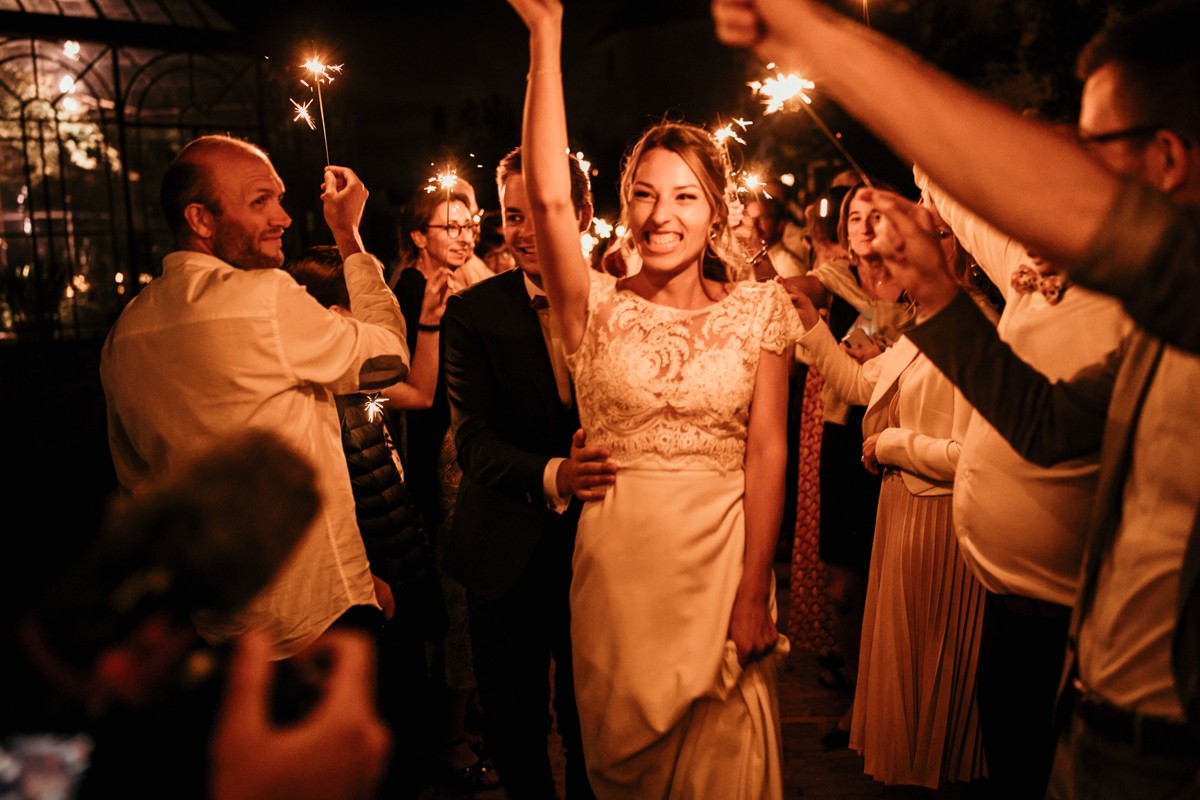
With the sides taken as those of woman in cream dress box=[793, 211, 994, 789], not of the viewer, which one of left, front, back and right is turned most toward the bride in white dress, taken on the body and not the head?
front

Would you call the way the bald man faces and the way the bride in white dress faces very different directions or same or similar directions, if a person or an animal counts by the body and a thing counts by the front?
very different directions

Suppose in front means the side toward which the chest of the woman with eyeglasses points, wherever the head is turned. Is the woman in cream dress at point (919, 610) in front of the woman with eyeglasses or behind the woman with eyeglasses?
in front

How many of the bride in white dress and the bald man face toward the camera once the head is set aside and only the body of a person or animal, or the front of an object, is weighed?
1

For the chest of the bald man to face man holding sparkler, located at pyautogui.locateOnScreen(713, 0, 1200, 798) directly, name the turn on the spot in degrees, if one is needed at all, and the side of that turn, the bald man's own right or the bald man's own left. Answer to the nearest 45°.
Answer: approximately 90° to the bald man's own right

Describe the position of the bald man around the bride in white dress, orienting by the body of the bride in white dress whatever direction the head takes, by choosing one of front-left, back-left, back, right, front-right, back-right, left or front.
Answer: right

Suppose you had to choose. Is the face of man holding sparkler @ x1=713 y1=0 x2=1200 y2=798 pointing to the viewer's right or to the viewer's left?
to the viewer's left

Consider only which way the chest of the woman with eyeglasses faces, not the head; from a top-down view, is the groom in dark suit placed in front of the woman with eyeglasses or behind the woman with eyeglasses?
in front

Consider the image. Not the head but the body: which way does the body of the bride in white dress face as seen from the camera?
toward the camera

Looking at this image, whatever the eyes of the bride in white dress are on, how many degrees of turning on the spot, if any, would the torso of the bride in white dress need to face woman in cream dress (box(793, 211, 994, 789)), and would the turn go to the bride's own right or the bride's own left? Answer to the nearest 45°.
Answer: approximately 135° to the bride's own left

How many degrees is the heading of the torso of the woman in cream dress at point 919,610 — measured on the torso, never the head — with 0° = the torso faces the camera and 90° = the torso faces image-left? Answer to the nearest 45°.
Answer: approximately 45°

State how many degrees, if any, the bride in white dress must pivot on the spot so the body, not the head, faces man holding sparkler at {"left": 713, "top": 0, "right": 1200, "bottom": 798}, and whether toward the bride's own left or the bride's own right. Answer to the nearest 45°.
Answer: approximately 45° to the bride's own left

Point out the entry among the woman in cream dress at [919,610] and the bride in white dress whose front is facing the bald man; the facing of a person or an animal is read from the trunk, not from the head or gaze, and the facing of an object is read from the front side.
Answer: the woman in cream dress
